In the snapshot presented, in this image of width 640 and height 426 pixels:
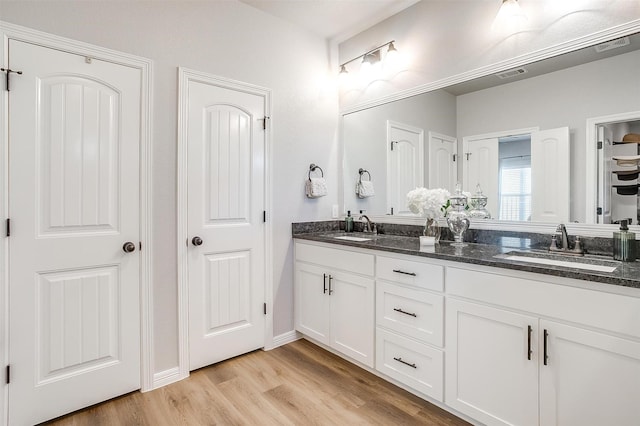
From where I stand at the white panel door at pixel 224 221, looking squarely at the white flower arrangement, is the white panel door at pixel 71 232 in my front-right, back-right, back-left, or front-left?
back-right

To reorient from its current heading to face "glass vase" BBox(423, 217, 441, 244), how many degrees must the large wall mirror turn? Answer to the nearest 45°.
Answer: approximately 45° to its right

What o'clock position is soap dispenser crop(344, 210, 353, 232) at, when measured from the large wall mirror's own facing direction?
The soap dispenser is roughly at 2 o'clock from the large wall mirror.

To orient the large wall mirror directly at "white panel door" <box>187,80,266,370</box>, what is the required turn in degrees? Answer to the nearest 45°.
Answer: approximately 45° to its right

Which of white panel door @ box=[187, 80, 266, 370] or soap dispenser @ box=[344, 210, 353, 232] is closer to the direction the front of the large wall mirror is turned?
the white panel door

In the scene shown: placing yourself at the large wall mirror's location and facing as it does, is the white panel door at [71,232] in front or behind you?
in front

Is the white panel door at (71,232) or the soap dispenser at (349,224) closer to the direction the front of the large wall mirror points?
the white panel door

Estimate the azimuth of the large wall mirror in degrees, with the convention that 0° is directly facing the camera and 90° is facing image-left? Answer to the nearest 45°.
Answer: approximately 45°
